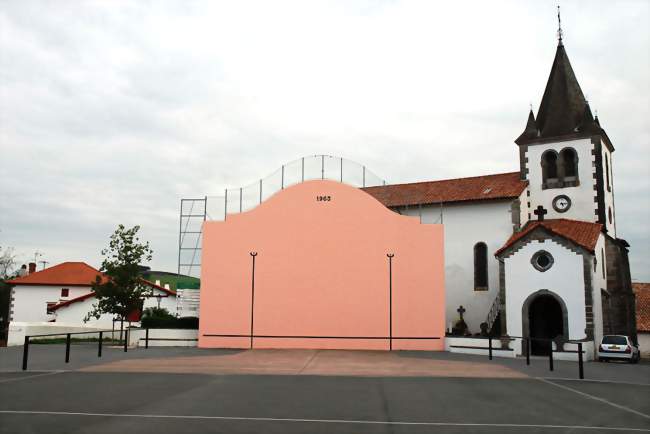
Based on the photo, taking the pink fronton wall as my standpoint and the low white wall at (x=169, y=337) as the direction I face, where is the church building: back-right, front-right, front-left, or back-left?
back-right

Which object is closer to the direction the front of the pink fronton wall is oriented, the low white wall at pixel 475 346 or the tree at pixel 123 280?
the low white wall

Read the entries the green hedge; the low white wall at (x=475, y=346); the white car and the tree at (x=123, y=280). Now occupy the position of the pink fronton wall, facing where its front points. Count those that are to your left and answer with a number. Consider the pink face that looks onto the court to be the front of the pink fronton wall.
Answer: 2

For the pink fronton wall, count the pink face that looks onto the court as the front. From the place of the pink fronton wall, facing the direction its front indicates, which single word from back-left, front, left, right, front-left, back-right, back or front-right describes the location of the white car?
left

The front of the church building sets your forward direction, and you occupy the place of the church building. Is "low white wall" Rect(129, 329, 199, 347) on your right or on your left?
on your right

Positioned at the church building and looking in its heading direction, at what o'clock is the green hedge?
The green hedge is roughly at 2 o'clock from the church building.

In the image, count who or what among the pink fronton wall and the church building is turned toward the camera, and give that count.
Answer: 2

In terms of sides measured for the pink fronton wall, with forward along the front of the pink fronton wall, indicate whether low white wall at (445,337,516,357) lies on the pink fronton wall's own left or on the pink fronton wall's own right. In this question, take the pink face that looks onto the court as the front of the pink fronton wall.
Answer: on the pink fronton wall's own left

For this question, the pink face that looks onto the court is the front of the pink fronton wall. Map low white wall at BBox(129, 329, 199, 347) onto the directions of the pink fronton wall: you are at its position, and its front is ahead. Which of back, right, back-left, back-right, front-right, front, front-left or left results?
right

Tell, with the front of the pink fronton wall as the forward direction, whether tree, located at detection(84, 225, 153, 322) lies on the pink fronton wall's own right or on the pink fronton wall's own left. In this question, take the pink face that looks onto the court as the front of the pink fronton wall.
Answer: on the pink fronton wall's own right

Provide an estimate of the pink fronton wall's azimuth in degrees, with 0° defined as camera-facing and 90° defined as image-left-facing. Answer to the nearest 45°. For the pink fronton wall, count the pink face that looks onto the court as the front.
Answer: approximately 0°

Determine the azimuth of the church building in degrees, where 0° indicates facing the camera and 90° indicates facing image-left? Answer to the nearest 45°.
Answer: approximately 0°

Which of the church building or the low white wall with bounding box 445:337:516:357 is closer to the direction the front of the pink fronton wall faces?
the low white wall
